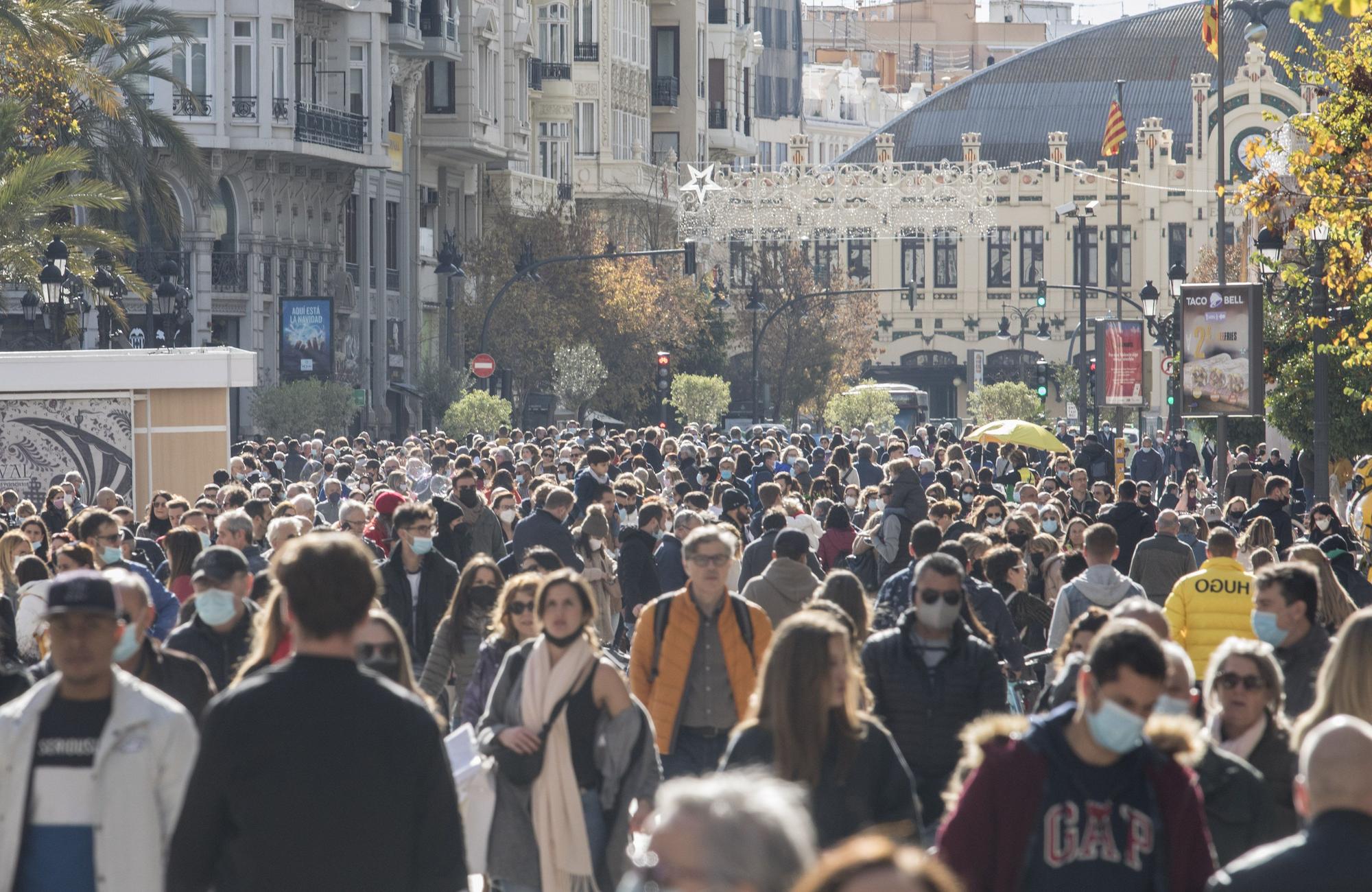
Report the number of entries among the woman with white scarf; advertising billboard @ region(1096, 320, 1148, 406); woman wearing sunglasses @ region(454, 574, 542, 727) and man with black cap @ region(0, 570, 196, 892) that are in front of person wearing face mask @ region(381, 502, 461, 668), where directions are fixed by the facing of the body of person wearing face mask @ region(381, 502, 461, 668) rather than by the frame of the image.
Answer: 3

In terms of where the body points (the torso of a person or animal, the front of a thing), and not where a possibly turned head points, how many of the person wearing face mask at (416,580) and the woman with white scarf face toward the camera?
2

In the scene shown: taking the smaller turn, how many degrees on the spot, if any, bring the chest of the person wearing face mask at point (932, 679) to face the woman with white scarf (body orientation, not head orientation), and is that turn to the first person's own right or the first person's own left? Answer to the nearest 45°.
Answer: approximately 45° to the first person's own right

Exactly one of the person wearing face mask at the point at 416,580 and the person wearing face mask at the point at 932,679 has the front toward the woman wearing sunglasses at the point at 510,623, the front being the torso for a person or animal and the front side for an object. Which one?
the person wearing face mask at the point at 416,580

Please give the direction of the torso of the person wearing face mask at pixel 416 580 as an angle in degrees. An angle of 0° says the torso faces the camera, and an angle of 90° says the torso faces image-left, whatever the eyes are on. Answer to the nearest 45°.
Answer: approximately 0°

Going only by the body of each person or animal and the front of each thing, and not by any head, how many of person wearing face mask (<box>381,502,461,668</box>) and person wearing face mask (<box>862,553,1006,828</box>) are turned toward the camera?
2

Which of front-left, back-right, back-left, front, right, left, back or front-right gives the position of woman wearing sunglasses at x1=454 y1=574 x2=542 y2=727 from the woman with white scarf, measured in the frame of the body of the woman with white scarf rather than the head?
back

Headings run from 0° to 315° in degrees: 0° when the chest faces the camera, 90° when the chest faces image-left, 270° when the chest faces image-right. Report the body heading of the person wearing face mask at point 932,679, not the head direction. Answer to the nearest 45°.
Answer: approximately 0°

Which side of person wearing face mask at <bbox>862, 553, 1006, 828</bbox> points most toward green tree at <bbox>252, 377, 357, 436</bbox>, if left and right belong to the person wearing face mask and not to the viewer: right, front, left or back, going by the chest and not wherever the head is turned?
back

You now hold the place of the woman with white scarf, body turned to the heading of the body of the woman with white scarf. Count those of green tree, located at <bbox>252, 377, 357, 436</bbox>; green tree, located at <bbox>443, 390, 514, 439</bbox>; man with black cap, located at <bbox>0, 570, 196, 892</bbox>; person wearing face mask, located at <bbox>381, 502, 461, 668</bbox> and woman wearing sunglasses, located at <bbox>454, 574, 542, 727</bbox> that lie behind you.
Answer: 4

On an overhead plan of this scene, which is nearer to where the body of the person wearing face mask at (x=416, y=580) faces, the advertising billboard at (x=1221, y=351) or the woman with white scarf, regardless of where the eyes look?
the woman with white scarf
